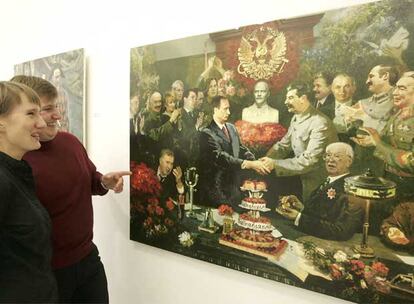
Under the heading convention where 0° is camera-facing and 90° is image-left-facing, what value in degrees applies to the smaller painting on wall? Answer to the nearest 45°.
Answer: approximately 45°
